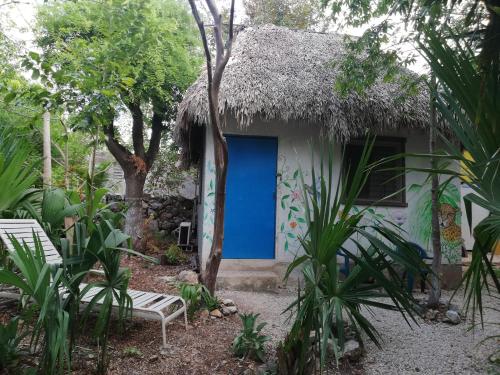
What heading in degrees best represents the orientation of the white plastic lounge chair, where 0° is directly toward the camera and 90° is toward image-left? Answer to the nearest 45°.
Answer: approximately 315°

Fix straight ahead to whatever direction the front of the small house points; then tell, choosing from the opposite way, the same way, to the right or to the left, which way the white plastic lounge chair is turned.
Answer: to the left

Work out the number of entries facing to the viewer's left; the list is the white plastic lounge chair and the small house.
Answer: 0

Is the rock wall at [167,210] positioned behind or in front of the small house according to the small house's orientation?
behind

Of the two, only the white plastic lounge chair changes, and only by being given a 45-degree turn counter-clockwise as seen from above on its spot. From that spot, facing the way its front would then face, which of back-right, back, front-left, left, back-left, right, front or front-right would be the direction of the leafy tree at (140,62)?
left

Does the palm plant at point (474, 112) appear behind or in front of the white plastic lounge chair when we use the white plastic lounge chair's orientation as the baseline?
in front

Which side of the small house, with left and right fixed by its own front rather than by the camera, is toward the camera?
front

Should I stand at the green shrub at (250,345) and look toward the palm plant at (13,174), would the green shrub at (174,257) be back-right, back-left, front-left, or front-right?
front-right

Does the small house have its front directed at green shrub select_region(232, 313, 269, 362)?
yes

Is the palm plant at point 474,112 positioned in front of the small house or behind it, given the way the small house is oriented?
in front

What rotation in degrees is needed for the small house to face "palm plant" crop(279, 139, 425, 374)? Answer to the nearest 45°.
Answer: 0° — it already faces it
